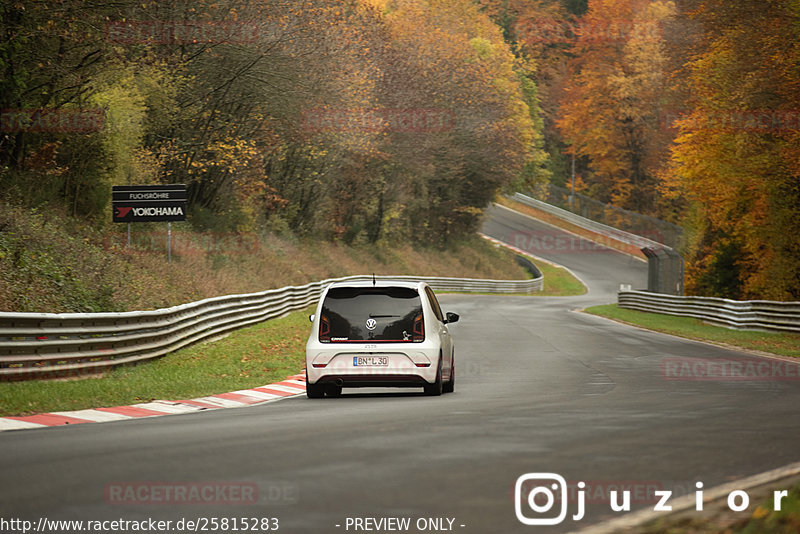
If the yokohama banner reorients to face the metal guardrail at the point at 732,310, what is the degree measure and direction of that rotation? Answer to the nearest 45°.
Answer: approximately 90° to its left

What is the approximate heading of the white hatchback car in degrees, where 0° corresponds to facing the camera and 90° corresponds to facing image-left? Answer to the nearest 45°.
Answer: approximately 180°

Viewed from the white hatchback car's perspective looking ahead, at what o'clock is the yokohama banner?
The yokohama banner is roughly at 11 o'clock from the white hatchback car.

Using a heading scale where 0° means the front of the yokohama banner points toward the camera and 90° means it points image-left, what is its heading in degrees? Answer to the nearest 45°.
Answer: approximately 0°

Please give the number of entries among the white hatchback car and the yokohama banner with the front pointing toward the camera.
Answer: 1

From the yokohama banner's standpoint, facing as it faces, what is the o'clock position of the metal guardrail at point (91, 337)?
The metal guardrail is roughly at 12 o'clock from the yokohama banner.

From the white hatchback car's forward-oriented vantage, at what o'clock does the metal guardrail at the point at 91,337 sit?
The metal guardrail is roughly at 10 o'clock from the white hatchback car.

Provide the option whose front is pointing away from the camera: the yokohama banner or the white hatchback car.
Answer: the white hatchback car

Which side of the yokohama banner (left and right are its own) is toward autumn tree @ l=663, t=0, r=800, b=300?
left

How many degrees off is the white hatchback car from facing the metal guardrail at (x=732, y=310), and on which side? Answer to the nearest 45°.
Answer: approximately 45° to its right

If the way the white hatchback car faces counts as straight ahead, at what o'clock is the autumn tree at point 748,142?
The autumn tree is roughly at 1 o'clock from the white hatchback car.

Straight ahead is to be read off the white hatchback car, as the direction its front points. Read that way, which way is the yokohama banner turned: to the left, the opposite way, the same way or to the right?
the opposite way
